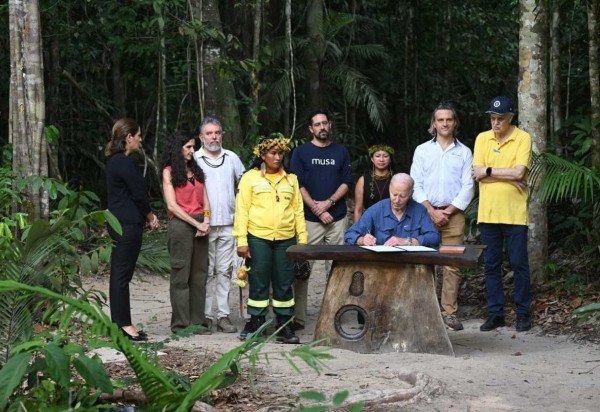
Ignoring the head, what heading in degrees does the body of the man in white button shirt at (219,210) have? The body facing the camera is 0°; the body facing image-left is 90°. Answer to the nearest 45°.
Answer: approximately 0°

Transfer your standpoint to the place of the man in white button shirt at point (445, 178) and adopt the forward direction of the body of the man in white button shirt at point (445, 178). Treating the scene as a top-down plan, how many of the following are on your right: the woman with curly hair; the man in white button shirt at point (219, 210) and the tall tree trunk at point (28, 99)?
3

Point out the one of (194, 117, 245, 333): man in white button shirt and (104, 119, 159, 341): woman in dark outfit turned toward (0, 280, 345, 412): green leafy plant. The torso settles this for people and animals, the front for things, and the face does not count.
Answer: the man in white button shirt

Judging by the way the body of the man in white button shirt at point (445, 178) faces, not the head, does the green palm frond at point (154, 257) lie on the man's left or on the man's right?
on the man's right

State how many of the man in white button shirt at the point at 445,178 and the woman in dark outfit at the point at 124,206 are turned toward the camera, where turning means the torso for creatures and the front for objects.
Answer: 1

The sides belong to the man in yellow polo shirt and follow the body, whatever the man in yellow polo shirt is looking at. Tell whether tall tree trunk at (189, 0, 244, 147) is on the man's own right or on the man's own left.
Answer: on the man's own right

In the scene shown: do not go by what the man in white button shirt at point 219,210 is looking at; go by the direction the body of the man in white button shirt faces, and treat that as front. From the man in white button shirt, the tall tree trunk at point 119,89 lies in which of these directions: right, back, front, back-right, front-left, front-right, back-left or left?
back

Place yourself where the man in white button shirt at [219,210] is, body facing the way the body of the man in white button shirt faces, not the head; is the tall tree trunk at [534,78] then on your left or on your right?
on your left

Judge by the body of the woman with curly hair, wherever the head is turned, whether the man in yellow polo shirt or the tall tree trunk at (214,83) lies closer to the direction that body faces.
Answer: the man in yellow polo shirt

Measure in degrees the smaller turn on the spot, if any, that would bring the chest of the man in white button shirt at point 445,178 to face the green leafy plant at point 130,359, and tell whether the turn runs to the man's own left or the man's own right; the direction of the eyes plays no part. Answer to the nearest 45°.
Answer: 0° — they already face it

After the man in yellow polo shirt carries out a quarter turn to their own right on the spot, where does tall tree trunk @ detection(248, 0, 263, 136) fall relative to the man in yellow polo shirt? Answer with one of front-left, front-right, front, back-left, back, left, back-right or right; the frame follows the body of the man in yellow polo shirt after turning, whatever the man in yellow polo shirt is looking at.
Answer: front

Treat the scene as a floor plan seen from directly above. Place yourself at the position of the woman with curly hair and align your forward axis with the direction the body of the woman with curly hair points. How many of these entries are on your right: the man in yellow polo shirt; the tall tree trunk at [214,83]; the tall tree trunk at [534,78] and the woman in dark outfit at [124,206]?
1

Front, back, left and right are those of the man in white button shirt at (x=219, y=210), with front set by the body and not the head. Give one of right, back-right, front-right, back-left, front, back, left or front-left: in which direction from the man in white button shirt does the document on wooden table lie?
front-left

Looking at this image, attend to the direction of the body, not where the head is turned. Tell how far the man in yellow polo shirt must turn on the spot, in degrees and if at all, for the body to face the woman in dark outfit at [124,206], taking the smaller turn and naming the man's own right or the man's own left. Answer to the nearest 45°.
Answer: approximately 45° to the man's own right

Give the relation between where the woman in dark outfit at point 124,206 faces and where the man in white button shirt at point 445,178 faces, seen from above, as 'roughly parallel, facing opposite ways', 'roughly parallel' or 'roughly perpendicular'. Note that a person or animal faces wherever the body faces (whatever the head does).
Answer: roughly perpendicular

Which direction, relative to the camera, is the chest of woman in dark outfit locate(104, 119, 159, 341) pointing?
to the viewer's right

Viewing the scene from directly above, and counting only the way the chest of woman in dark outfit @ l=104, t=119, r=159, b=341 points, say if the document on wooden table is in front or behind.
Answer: in front
